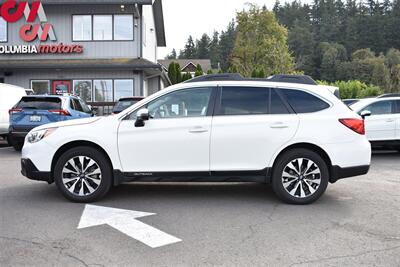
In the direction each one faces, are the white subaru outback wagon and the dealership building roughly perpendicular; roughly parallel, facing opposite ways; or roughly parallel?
roughly perpendicular

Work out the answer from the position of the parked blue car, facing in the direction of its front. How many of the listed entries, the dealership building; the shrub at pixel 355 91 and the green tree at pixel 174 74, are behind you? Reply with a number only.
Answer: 0

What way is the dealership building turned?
toward the camera

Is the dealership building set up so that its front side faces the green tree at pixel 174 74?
no

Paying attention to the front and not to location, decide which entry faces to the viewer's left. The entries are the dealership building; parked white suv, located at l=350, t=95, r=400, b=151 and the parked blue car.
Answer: the parked white suv

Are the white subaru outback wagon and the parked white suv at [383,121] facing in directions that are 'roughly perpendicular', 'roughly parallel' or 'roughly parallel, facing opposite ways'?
roughly parallel

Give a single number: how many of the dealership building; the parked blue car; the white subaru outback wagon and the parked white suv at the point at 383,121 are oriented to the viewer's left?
2

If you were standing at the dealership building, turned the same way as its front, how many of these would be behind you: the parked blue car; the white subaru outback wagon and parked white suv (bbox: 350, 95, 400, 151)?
0

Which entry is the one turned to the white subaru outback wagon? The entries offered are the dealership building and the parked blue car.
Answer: the dealership building

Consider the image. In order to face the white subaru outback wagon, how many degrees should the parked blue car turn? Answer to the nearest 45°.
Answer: approximately 135° to its right

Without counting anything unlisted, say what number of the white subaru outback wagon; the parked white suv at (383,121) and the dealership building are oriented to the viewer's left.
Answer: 2

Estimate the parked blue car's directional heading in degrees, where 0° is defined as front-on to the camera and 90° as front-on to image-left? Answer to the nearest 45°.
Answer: approximately 225°

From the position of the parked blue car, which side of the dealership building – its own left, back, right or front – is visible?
front

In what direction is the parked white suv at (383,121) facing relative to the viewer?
to the viewer's left

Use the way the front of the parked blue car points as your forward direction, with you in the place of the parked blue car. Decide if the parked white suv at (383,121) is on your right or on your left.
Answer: on your right

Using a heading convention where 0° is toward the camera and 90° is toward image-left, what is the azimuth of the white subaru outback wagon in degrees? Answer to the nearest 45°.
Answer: approximately 90°

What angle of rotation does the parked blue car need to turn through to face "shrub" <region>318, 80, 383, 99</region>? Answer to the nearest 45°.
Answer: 0° — it already faces it

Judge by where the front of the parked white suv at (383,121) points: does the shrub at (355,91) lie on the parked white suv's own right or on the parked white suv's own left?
on the parked white suv's own right

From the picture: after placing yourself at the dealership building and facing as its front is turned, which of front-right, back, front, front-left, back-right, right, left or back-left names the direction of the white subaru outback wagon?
front
